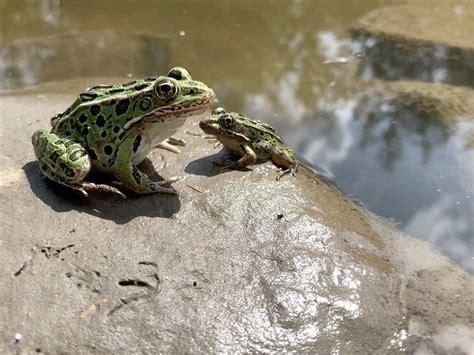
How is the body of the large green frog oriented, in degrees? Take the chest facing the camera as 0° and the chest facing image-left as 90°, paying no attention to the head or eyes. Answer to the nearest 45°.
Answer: approximately 270°

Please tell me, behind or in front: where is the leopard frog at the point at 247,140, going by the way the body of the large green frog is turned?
in front
